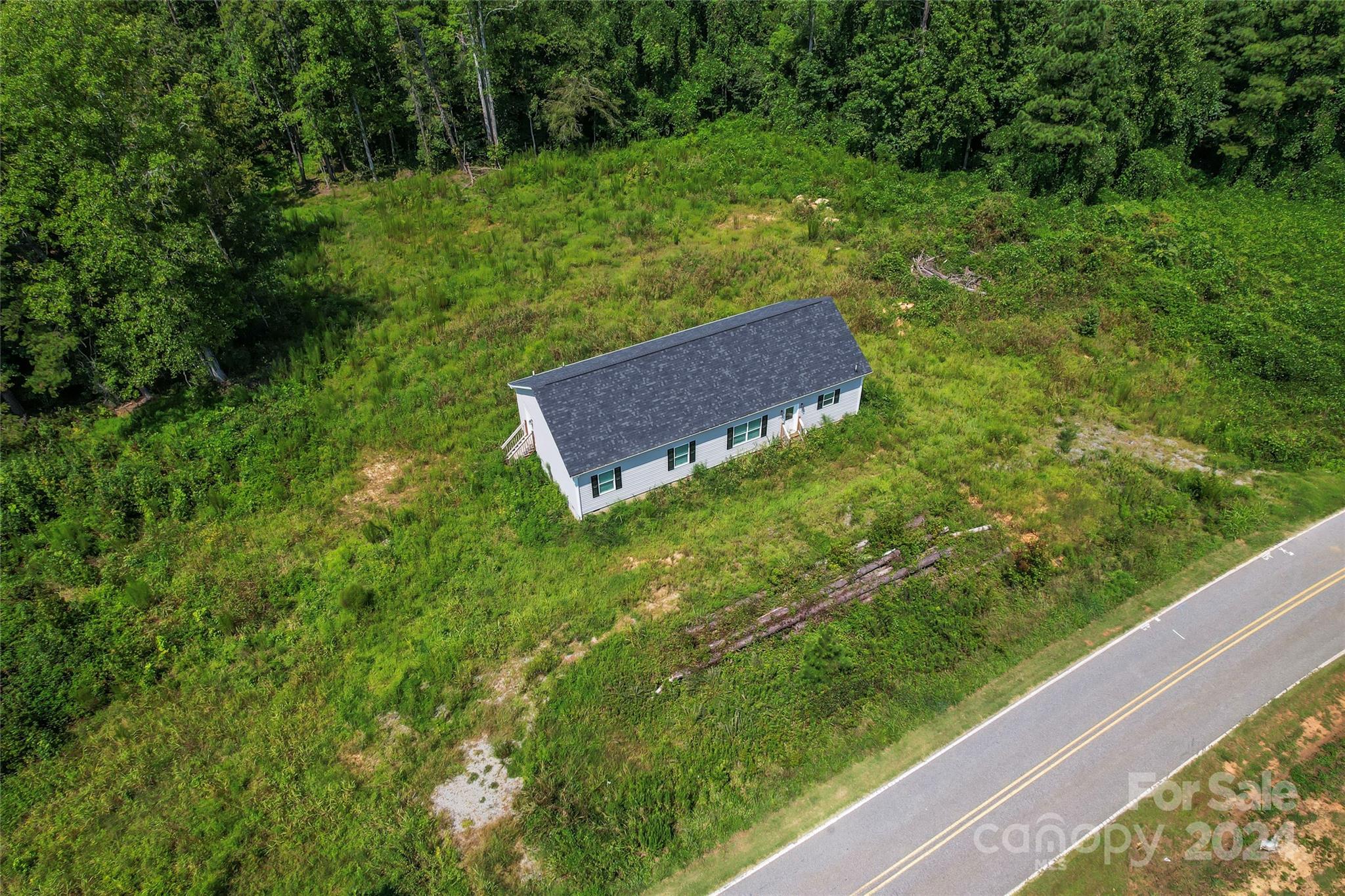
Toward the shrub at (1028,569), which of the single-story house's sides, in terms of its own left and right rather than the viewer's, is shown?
front

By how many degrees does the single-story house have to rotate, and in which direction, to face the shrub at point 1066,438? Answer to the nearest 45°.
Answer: approximately 45° to its left

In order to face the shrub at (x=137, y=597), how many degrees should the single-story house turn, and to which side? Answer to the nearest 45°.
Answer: approximately 135° to its right

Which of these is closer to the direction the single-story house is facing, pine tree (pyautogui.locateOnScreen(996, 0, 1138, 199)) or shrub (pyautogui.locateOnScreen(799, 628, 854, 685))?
the shrub

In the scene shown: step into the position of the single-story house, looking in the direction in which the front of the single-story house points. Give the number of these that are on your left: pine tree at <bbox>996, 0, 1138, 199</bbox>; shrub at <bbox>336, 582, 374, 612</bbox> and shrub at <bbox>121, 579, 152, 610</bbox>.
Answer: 1

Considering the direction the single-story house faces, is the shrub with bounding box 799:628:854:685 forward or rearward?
forward

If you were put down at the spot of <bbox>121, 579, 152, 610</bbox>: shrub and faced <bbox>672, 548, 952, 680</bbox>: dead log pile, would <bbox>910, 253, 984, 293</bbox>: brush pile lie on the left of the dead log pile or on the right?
left

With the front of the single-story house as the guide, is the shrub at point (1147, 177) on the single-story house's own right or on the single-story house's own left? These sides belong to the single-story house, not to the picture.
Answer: on the single-story house's own left

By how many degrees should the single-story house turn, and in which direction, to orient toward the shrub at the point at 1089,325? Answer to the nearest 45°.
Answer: approximately 90° to its left

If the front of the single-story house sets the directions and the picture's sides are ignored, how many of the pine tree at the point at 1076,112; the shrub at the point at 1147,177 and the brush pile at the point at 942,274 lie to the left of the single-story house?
3

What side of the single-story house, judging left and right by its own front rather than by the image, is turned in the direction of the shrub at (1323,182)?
left

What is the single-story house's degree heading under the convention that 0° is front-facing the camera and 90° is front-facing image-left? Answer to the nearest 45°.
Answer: approximately 315°

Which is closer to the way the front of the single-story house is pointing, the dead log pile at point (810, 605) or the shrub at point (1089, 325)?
the dead log pile

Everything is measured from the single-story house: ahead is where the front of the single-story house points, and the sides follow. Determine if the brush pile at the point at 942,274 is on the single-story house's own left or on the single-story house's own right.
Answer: on the single-story house's own left

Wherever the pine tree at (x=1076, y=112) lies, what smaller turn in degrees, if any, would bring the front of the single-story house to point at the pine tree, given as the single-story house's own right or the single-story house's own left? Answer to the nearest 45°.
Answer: approximately 90° to the single-story house's own left

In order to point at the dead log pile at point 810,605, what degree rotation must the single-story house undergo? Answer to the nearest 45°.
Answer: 0° — it already faces it
